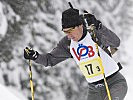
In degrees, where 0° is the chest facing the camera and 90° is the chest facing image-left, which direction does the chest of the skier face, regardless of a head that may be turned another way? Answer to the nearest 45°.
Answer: approximately 45°

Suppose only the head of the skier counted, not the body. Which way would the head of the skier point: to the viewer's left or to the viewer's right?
to the viewer's left
